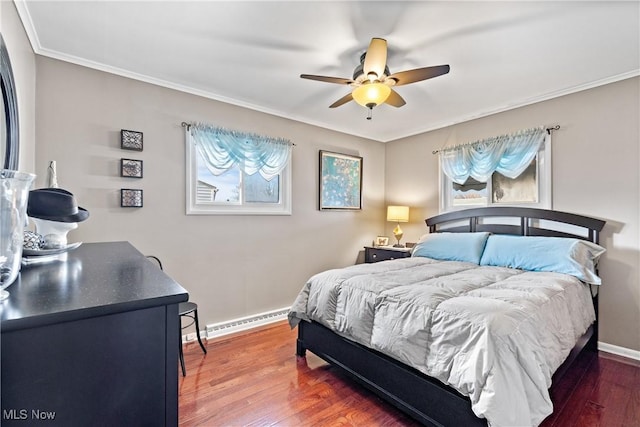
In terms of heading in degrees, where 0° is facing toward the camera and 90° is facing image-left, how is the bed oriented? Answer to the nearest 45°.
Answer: approximately 45°

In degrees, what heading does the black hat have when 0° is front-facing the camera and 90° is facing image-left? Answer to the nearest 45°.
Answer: approximately 270°

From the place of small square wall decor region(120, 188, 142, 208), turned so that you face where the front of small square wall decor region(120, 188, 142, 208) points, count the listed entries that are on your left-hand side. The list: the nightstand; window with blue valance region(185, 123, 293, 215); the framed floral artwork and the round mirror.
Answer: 3

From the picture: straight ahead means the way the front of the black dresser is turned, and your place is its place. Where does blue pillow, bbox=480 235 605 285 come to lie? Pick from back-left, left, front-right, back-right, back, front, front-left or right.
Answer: front

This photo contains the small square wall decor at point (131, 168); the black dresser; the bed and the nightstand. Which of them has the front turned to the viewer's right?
the black dresser

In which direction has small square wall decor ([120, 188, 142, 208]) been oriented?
toward the camera

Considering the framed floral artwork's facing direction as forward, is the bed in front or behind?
in front

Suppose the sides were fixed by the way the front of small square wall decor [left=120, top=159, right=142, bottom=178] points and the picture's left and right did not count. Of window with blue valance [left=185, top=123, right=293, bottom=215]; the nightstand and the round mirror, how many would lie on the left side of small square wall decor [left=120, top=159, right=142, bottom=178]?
2

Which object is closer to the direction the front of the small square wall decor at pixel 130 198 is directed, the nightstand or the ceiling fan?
the ceiling fan

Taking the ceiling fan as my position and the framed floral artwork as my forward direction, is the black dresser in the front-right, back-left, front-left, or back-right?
back-left

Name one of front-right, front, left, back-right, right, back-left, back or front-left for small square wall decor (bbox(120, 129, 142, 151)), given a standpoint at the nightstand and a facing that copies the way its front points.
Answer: front

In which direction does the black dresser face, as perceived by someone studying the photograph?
facing to the right of the viewer
